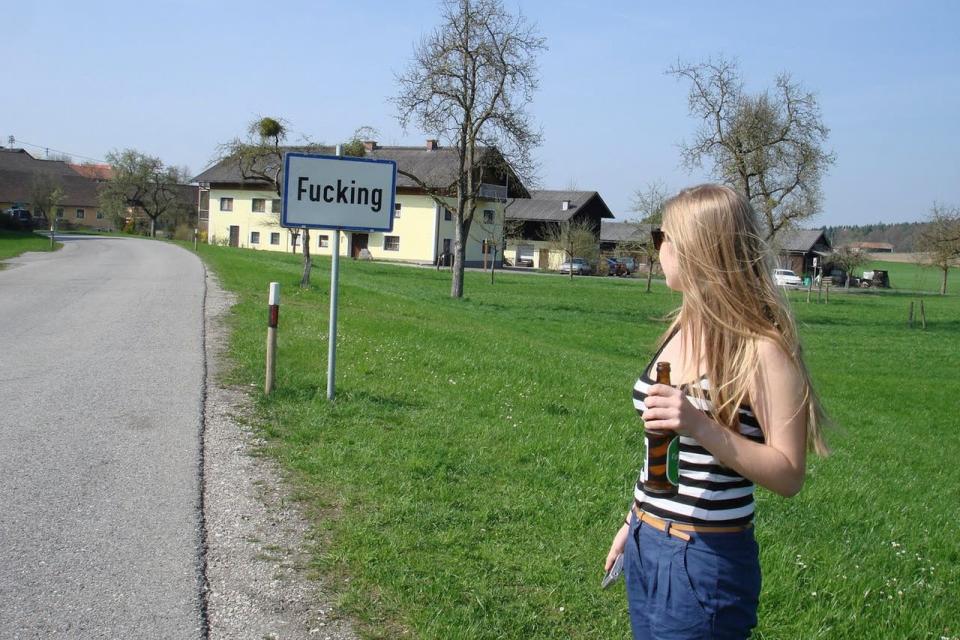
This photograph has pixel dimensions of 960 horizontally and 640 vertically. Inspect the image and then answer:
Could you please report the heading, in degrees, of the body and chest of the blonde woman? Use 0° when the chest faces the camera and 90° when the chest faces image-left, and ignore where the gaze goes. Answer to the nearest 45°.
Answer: approximately 45°

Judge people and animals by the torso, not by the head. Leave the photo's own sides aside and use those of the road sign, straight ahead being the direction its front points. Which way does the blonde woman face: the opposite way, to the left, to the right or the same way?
to the right

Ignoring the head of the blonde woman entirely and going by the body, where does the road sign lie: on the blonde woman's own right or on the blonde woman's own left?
on the blonde woman's own right

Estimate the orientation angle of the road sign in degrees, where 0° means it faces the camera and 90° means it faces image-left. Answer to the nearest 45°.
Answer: approximately 0°

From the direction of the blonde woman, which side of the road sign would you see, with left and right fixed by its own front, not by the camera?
front
